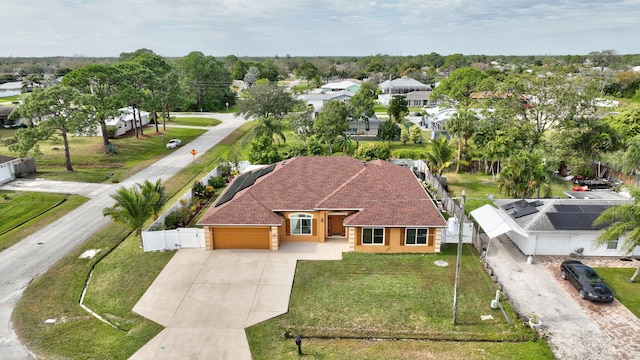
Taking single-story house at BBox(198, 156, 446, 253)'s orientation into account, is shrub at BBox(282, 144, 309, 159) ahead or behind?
behind

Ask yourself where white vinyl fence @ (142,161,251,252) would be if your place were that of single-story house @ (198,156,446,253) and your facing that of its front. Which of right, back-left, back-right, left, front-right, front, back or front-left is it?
right

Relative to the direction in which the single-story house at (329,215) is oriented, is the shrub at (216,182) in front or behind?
behind

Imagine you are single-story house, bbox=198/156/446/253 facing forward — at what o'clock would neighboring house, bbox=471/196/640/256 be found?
The neighboring house is roughly at 9 o'clock from the single-story house.

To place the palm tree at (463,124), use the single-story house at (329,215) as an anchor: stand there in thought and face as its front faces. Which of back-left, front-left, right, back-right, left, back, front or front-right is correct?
back-left

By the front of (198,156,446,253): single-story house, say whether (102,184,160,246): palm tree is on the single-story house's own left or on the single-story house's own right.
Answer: on the single-story house's own right

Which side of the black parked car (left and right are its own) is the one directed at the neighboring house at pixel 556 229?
back

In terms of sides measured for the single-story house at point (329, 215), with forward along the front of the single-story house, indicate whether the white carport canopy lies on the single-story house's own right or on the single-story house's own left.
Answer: on the single-story house's own left

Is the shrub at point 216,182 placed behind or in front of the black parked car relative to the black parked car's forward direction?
behind

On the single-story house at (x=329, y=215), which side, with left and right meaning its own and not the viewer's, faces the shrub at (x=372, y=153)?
back

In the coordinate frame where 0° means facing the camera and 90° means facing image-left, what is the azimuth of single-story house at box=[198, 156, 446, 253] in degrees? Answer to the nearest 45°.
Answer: approximately 0°

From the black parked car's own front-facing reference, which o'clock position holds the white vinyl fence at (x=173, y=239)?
The white vinyl fence is roughly at 4 o'clock from the black parked car.

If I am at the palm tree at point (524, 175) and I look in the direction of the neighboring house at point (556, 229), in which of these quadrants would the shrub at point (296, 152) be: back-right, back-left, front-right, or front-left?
back-right
